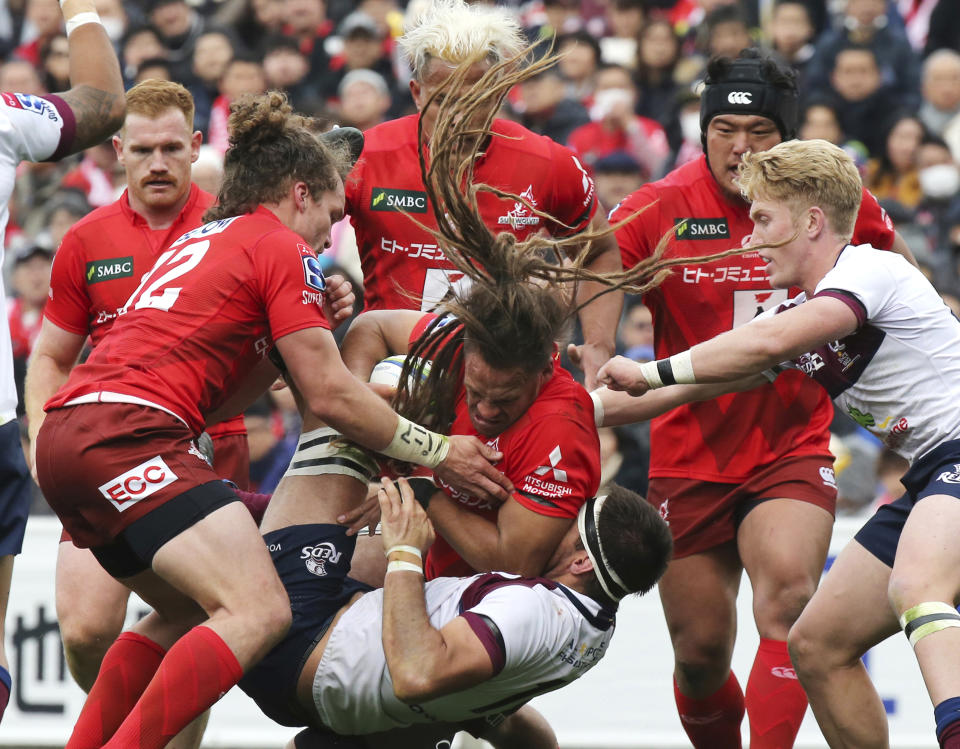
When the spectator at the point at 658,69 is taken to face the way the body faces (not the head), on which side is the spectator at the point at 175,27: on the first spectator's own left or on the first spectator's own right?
on the first spectator's own right

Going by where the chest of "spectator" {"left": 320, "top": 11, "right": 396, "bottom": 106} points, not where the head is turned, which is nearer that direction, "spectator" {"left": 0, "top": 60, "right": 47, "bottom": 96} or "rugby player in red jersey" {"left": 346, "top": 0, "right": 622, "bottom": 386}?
the rugby player in red jersey

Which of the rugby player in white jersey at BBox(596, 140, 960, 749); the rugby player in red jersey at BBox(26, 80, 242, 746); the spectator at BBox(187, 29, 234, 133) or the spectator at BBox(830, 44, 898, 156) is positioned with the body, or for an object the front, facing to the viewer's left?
the rugby player in white jersey

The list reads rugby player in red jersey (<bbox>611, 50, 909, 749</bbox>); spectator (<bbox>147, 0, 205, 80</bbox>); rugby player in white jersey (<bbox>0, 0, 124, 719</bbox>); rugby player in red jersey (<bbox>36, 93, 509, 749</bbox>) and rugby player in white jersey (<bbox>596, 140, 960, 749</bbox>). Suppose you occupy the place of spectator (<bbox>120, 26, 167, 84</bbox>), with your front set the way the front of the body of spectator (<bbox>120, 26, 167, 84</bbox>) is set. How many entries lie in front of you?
4

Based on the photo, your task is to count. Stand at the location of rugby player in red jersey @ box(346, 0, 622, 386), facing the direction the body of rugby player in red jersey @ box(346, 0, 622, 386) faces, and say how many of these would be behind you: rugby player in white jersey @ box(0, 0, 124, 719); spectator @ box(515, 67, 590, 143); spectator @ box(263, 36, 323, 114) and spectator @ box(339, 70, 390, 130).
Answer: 3

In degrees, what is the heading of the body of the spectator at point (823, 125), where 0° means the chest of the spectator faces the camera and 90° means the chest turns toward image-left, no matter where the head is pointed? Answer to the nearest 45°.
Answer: approximately 0°

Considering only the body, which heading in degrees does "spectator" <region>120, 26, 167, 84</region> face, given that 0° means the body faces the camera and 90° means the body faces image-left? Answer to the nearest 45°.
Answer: approximately 0°

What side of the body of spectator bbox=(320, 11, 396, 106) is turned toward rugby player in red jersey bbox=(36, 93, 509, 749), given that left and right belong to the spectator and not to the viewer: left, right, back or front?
front

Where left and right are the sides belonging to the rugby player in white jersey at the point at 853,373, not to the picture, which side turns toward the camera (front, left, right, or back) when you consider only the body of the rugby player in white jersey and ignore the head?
left

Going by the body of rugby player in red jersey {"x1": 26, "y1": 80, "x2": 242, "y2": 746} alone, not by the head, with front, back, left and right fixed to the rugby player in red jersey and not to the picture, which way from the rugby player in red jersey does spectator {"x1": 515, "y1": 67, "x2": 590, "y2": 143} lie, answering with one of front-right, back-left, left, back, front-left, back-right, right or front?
back-left

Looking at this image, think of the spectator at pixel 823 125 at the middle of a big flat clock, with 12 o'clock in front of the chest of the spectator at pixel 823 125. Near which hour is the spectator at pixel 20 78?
the spectator at pixel 20 78 is roughly at 3 o'clock from the spectator at pixel 823 125.
